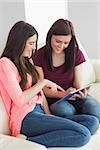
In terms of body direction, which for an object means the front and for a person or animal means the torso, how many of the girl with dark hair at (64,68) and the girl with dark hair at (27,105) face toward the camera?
1

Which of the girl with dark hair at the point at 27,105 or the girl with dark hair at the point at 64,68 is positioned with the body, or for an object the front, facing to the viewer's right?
the girl with dark hair at the point at 27,105

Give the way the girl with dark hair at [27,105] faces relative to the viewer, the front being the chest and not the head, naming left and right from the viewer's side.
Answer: facing to the right of the viewer

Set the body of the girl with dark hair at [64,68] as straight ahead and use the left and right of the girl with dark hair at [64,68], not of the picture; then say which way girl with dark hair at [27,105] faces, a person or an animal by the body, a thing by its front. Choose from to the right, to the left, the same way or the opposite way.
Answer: to the left

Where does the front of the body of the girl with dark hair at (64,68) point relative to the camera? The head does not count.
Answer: toward the camera
